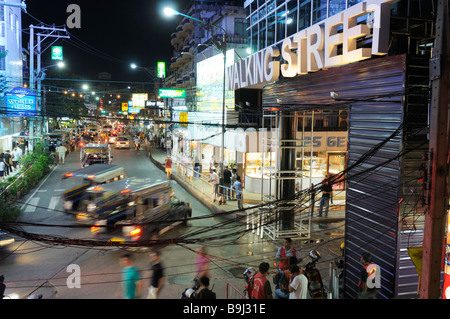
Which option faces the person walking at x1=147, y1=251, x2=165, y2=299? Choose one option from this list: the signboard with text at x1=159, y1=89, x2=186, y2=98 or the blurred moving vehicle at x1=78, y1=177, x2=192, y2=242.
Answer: the signboard with text

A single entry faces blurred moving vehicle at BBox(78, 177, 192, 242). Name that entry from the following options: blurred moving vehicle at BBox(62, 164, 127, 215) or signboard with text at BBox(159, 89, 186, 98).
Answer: the signboard with text

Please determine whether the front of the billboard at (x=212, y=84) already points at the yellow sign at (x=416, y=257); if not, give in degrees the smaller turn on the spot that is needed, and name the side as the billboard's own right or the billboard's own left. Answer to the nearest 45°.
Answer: approximately 45° to the billboard's own left

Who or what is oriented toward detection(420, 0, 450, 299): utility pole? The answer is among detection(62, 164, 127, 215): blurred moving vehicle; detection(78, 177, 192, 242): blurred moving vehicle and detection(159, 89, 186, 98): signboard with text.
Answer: the signboard with text
